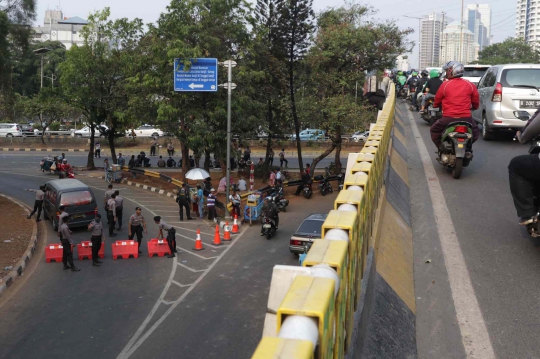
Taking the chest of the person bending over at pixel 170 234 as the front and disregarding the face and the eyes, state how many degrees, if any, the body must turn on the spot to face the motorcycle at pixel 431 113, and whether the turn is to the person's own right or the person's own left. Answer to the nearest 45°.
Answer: approximately 135° to the person's own left

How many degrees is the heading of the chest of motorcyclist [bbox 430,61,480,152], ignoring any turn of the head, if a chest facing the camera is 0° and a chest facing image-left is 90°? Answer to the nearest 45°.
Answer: approximately 180°

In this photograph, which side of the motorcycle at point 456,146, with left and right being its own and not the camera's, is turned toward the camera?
back
